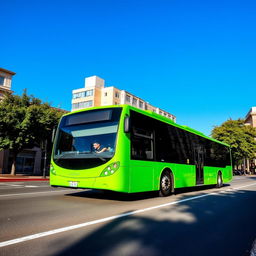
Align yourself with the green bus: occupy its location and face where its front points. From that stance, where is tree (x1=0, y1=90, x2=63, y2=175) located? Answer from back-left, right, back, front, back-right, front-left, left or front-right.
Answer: right

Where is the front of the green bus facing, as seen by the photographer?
facing the viewer and to the left of the viewer
